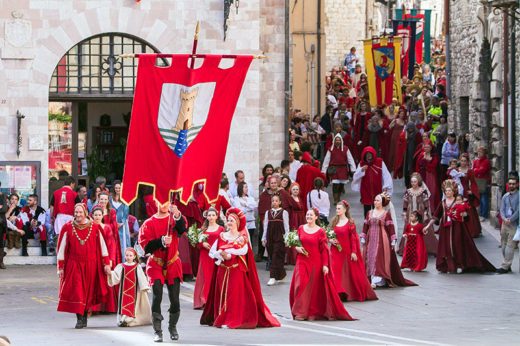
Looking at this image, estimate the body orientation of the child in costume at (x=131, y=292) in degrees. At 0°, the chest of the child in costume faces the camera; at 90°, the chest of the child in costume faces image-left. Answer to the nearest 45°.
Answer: approximately 0°

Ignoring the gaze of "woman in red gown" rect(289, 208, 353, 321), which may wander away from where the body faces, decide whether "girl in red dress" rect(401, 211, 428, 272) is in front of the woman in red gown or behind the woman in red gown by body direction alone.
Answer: behind

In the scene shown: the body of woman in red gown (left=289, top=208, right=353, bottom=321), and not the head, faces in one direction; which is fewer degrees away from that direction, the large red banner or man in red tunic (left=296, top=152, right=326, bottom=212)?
the large red banner

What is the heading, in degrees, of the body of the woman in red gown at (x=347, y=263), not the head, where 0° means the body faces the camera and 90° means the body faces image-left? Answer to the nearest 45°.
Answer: approximately 45°

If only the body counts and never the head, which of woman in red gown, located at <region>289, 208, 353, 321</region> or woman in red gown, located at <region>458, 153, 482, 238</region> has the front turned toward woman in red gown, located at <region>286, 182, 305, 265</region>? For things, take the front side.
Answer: woman in red gown, located at <region>458, 153, 482, 238</region>
